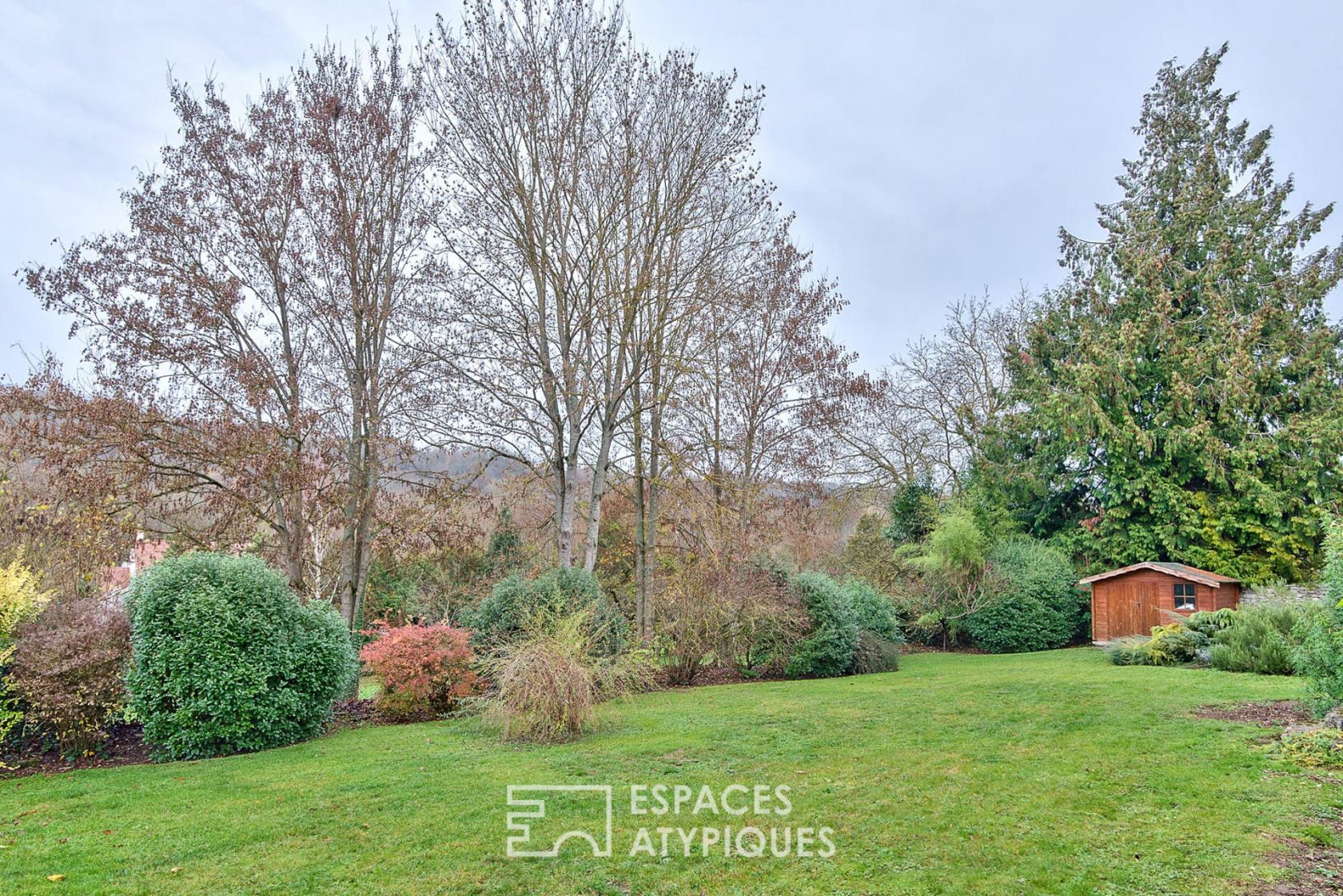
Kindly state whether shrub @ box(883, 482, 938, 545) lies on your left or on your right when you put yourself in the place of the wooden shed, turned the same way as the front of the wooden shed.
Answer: on your right

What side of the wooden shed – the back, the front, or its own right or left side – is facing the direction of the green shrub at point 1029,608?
right

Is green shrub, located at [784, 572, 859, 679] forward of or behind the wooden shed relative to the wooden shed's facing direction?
forward

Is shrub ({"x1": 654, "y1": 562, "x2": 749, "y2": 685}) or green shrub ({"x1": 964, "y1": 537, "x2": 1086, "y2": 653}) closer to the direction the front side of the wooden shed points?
the shrub

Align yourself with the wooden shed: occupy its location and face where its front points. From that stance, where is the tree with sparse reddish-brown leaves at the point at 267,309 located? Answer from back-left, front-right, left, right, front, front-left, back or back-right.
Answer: front-right

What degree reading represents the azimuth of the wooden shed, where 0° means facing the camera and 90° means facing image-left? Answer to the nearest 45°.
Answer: approximately 0°

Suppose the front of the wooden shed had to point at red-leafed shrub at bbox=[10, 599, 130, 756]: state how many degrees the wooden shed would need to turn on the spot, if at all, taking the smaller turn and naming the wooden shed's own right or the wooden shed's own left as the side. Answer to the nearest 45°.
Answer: approximately 45° to the wooden shed's own right

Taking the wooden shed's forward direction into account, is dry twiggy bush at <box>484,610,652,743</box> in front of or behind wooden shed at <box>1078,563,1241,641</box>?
in front

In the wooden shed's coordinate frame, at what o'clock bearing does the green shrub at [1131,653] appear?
The green shrub is roughly at 12 o'clock from the wooden shed.
